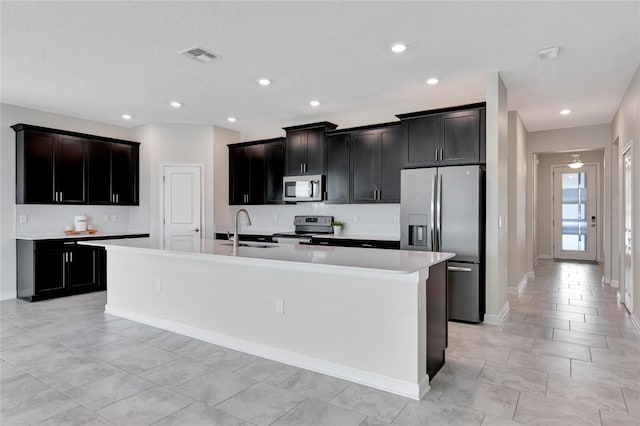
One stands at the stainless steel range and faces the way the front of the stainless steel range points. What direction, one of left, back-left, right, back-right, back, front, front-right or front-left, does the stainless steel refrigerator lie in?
left

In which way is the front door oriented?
toward the camera

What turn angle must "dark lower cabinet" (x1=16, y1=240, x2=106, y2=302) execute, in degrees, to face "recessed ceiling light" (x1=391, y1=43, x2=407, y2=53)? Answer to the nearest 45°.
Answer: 0° — it already faces it

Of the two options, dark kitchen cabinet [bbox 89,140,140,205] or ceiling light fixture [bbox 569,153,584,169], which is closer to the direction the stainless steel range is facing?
the dark kitchen cabinet

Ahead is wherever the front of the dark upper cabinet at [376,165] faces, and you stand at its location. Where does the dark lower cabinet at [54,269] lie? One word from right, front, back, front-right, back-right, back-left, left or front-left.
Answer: front-right

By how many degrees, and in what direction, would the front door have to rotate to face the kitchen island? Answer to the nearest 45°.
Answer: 0° — it already faces it

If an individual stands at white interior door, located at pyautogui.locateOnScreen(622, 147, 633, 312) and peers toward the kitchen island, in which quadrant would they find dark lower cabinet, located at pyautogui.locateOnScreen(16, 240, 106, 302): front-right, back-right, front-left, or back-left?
front-right

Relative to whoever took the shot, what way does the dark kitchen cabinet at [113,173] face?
facing the viewer and to the right of the viewer

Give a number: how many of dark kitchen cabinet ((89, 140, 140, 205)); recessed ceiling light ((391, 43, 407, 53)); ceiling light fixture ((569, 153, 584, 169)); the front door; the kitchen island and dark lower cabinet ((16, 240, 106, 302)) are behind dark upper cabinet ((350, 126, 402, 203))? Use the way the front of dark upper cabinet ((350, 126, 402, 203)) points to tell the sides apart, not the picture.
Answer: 2

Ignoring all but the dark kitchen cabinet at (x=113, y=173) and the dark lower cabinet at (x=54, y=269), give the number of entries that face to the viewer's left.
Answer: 0
